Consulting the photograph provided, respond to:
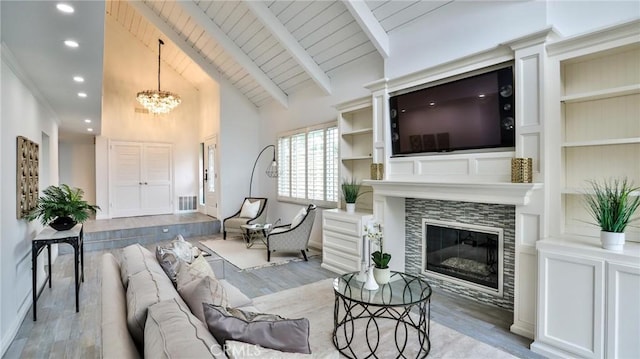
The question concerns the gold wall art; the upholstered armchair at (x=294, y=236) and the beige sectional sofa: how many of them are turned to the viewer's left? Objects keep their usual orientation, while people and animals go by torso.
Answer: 1

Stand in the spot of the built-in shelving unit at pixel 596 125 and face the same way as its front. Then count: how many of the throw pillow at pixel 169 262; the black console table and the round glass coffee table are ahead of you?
3

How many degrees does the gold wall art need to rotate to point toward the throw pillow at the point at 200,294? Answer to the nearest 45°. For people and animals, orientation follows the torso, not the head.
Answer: approximately 90° to its right

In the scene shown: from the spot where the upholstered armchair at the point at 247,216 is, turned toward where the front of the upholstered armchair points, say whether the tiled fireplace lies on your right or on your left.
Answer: on your left

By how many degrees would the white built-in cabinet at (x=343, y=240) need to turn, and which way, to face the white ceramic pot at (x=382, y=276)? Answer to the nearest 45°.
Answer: approximately 45° to its left

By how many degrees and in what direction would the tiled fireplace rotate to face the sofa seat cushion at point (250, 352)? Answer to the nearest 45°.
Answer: approximately 45° to its left

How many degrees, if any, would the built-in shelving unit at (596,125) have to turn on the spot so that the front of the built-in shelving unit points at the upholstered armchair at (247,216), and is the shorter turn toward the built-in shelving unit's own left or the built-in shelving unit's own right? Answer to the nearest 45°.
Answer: approximately 45° to the built-in shelving unit's own right

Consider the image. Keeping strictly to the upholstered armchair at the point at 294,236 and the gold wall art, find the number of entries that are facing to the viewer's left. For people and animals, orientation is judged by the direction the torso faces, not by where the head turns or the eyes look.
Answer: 1

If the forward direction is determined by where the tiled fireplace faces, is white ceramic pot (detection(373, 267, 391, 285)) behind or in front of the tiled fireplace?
in front

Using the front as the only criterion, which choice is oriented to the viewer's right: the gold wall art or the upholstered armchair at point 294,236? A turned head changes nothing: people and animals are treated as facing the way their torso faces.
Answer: the gold wall art

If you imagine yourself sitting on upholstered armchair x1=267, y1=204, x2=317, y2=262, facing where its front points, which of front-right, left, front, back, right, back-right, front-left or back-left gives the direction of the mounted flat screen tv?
back-left

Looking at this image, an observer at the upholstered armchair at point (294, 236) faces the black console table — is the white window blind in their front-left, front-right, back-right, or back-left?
back-right
